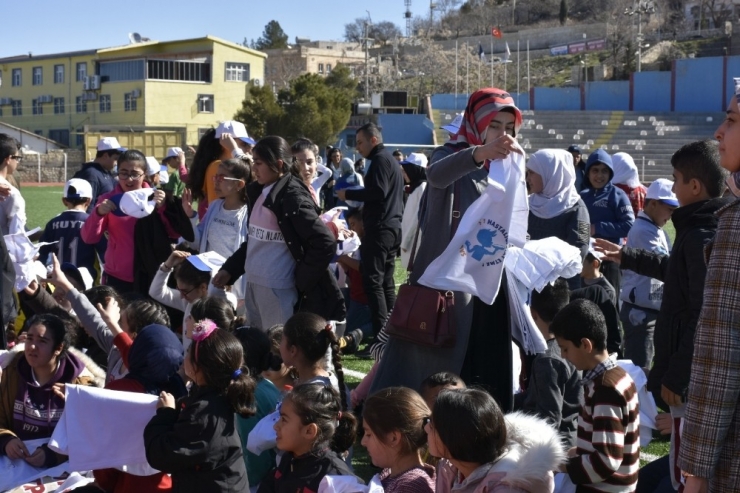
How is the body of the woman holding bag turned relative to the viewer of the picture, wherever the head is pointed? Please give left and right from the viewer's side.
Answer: facing the viewer and to the right of the viewer

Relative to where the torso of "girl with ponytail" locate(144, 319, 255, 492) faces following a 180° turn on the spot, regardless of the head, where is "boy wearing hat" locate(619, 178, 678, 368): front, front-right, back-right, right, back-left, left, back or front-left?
left

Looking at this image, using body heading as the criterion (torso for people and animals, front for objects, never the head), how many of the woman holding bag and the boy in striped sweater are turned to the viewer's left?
1

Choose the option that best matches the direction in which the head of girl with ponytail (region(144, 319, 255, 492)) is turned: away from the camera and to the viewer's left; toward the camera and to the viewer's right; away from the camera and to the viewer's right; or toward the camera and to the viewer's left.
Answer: away from the camera and to the viewer's left

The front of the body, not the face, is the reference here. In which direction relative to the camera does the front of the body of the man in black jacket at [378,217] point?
to the viewer's left

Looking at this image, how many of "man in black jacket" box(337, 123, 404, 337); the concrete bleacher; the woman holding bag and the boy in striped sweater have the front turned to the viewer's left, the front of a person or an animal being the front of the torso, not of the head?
2

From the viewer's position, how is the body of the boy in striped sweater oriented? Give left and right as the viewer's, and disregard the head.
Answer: facing to the left of the viewer

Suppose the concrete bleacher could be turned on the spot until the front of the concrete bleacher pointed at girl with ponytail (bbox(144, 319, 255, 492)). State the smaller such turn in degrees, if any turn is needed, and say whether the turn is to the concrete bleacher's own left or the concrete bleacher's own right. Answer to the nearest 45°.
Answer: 0° — it already faces them

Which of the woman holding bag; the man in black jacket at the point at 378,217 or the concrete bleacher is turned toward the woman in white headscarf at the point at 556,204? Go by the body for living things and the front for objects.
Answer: the concrete bleacher

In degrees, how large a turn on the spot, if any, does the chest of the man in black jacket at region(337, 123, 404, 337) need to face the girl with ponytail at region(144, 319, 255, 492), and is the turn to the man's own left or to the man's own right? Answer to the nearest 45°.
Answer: approximately 90° to the man's own left

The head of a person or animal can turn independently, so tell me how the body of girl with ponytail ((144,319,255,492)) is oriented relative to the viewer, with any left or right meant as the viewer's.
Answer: facing away from the viewer and to the left of the viewer
